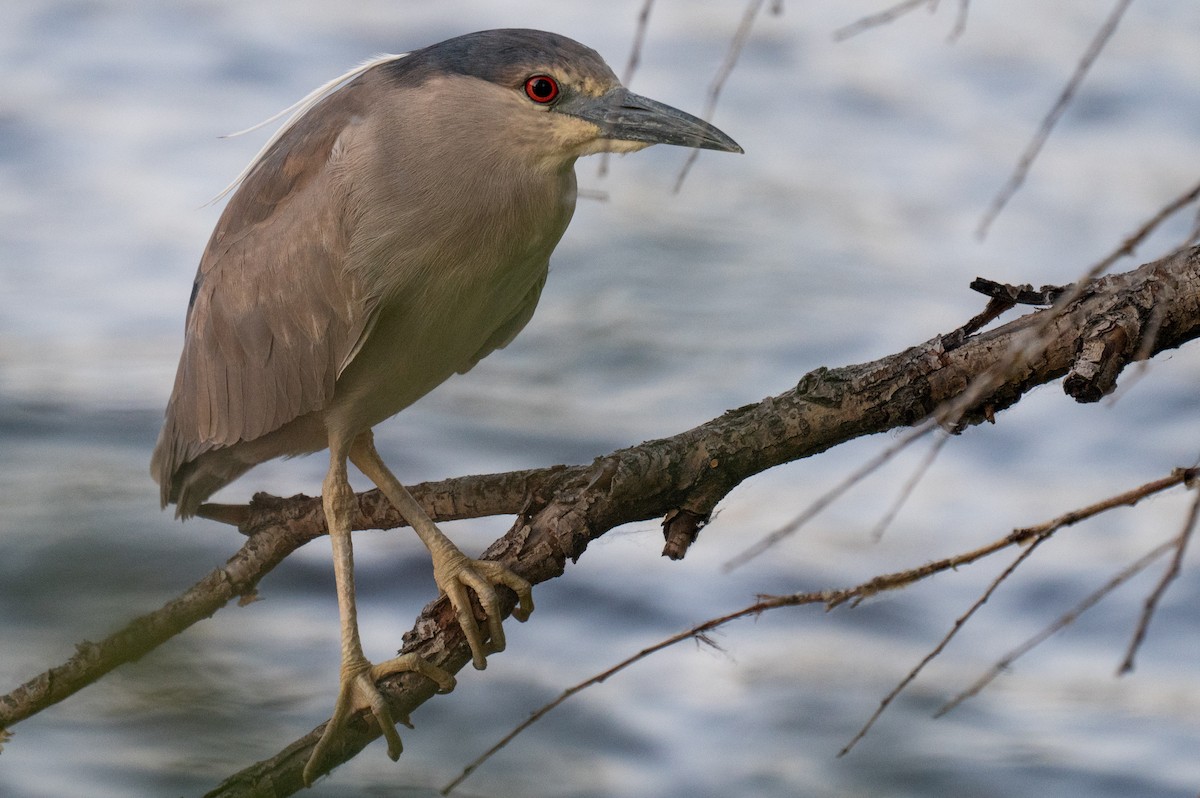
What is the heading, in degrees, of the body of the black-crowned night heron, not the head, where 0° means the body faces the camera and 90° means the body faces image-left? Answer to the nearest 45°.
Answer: approximately 315°

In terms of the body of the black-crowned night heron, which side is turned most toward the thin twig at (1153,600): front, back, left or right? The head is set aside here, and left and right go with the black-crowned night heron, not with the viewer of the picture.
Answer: front

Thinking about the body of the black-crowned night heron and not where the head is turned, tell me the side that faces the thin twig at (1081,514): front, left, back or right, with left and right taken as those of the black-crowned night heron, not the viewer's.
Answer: front
